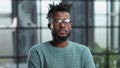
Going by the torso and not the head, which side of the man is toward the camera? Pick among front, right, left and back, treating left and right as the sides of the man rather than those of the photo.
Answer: front
